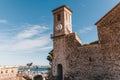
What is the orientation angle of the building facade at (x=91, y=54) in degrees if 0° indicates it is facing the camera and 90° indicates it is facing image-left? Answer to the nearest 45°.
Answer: approximately 45°

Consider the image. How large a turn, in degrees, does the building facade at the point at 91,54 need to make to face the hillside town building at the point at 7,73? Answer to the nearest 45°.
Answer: approximately 90° to its right
